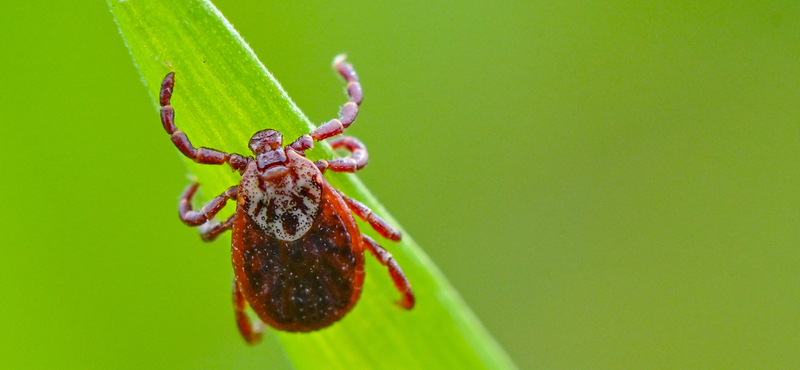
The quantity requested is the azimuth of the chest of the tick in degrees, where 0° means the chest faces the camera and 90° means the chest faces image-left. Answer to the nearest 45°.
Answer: approximately 180°
